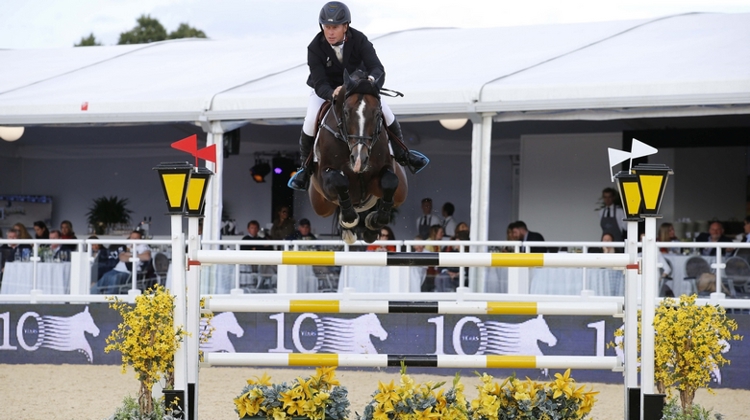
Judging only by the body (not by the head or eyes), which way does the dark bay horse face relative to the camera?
toward the camera

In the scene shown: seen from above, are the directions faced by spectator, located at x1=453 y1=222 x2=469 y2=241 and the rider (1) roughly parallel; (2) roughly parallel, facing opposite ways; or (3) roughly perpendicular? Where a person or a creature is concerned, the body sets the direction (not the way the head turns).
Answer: roughly parallel

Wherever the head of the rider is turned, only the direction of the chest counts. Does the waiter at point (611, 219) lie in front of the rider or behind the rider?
behind

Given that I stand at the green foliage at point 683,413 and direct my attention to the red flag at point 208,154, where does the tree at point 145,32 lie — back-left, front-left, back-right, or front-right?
front-right

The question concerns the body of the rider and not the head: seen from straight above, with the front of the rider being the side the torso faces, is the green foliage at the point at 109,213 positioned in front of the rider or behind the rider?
behind

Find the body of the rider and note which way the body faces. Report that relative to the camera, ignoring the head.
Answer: toward the camera

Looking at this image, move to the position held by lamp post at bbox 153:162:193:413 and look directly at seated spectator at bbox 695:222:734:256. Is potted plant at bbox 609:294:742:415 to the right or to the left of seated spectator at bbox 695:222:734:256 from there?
right

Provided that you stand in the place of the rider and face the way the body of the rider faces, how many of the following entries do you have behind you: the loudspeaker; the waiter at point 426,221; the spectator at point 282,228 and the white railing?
4
